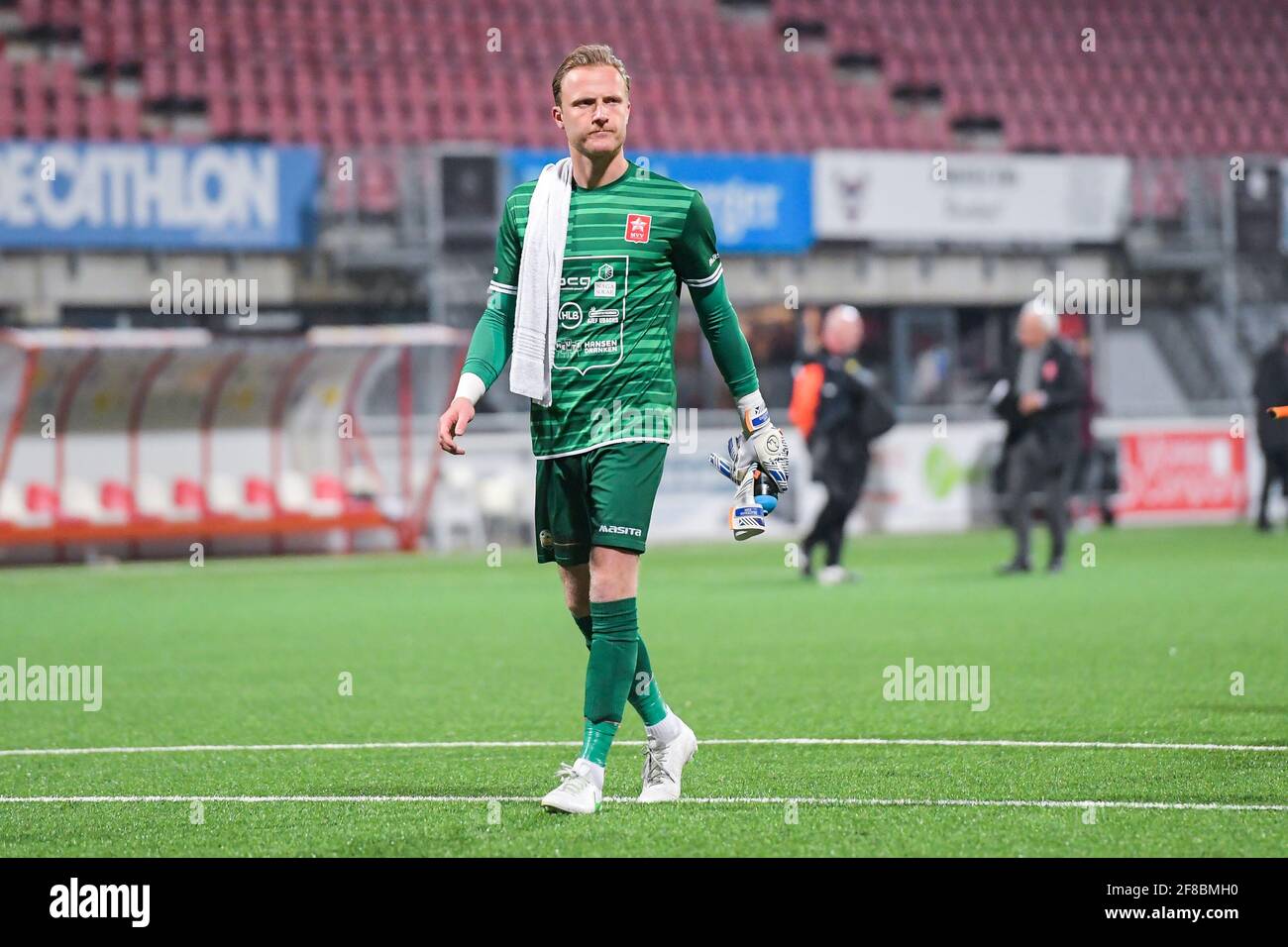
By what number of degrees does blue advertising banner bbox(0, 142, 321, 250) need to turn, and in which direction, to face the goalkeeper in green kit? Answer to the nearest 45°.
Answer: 0° — it already faces them

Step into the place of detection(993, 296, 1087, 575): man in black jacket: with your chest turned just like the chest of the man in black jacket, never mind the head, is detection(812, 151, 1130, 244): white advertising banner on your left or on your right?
on your right

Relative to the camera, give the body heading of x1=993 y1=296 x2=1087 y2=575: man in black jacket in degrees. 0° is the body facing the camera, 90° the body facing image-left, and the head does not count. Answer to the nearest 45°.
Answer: approximately 45°

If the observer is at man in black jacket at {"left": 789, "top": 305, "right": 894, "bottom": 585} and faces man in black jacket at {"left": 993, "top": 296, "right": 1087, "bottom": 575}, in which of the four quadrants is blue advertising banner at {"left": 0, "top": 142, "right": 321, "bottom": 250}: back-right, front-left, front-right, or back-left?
back-left

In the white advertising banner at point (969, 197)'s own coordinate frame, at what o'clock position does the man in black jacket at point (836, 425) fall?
The man in black jacket is roughly at 12 o'clock from the white advertising banner.

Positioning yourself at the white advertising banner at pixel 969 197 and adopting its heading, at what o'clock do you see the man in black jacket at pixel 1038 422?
The man in black jacket is roughly at 12 o'clock from the white advertising banner.

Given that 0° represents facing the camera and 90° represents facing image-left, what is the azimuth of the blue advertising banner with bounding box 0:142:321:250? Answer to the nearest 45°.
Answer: approximately 0°

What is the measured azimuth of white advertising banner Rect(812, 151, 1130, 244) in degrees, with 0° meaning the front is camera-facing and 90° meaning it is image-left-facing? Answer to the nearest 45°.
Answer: approximately 0°

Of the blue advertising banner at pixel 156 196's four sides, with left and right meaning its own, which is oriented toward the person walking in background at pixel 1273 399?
left
